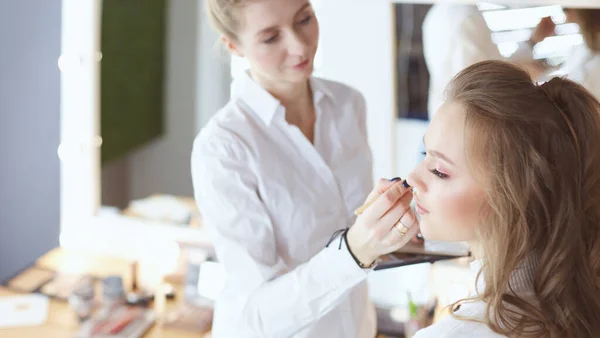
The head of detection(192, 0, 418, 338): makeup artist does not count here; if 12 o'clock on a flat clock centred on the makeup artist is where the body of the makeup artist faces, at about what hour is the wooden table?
The wooden table is roughly at 6 o'clock from the makeup artist.

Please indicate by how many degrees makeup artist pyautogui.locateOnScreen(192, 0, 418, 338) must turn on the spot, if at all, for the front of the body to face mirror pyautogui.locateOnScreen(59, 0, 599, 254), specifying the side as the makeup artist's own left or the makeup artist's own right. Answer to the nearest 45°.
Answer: approximately 180°

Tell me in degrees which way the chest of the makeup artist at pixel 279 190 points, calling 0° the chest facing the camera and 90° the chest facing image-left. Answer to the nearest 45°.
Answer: approximately 315°

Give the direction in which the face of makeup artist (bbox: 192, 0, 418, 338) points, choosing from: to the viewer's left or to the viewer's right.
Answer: to the viewer's right
